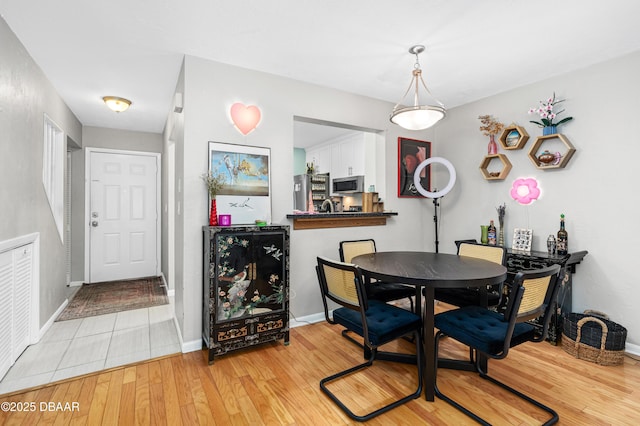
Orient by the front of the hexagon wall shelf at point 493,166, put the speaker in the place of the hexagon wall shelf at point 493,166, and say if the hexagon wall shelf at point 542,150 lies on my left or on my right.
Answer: on my left

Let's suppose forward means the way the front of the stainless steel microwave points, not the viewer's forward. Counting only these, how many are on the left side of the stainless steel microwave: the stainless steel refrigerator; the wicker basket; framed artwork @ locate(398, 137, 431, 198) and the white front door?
2

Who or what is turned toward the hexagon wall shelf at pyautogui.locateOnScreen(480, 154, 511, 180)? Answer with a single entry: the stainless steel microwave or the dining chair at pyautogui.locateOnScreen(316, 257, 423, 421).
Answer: the dining chair

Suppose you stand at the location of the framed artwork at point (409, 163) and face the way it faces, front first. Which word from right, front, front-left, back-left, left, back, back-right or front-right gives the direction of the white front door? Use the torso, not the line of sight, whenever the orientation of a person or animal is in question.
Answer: back-right

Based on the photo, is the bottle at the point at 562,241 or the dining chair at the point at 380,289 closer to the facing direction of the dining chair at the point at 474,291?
the dining chair

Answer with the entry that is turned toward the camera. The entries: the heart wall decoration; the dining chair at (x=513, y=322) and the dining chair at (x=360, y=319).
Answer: the heart wall decoration

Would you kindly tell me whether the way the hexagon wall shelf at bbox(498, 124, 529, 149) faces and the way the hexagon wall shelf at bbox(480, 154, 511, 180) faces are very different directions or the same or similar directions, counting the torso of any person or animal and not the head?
same or similar directions

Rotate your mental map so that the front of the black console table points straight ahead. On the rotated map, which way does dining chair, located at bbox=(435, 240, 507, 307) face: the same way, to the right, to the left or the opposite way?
the same way

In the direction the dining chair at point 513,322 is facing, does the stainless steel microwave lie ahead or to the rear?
ahead

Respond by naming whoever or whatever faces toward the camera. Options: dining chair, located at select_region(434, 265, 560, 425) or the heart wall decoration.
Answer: the heart wall decoration

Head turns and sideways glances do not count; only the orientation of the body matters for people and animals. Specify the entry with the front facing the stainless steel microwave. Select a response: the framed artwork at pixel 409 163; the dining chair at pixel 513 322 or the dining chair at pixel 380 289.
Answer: the dining chair at pixel 513 322

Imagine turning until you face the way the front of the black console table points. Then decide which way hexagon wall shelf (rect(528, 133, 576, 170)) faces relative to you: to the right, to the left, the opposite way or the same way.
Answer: the same way

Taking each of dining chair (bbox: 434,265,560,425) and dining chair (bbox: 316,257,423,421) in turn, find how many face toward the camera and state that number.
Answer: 0

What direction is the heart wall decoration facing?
toward the camera
